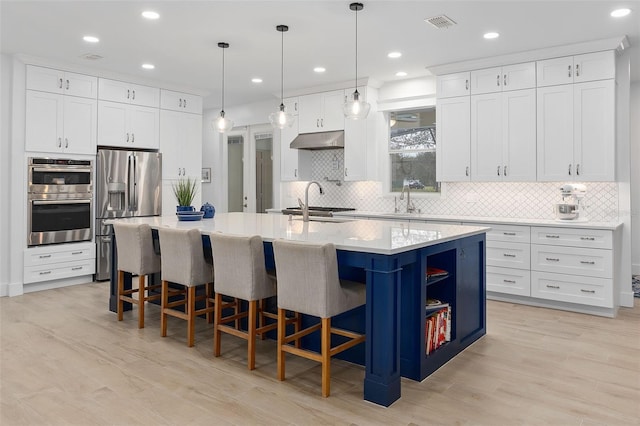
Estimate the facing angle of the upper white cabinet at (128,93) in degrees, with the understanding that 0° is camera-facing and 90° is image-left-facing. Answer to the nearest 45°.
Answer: approximately 315°

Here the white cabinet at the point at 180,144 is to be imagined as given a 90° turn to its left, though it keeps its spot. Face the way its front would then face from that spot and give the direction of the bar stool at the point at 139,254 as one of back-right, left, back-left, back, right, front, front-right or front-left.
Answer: back-right

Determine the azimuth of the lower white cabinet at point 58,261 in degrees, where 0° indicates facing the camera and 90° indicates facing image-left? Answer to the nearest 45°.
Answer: approximately 315°

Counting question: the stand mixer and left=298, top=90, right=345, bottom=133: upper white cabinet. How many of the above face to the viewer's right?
0

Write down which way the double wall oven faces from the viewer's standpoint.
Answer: facing the viewer and to the right of the viewer

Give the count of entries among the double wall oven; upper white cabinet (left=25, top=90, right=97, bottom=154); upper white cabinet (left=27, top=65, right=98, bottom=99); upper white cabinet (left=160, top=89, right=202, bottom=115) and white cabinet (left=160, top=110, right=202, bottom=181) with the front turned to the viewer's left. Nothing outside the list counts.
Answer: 0

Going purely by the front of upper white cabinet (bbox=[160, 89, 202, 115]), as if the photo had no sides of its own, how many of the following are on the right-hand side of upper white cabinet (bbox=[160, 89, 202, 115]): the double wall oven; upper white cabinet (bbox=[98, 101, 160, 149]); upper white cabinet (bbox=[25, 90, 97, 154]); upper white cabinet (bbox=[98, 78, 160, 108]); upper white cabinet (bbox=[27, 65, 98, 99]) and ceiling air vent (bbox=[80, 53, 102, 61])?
6

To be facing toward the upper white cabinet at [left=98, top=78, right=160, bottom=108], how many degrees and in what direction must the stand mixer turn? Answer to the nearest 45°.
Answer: approximately 45° to its right

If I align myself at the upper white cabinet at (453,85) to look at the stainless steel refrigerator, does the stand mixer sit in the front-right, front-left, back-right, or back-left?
back-left

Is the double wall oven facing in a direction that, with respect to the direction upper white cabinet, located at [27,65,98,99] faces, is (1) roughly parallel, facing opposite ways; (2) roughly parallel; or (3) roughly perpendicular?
roughly parallel

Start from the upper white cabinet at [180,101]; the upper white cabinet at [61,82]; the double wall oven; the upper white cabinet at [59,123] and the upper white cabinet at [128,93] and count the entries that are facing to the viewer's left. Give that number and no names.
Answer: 0

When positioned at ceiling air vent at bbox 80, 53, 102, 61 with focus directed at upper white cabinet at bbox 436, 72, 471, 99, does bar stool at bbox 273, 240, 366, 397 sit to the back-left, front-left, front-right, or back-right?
front-right

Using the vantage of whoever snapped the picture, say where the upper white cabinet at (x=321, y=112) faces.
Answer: facing the viewer and to the left of the viewer

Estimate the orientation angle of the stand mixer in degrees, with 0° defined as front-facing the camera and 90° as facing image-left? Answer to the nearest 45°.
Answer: approximately 45°

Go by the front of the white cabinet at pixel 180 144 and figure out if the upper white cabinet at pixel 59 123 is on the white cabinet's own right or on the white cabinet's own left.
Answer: on the white cabinet's own right
